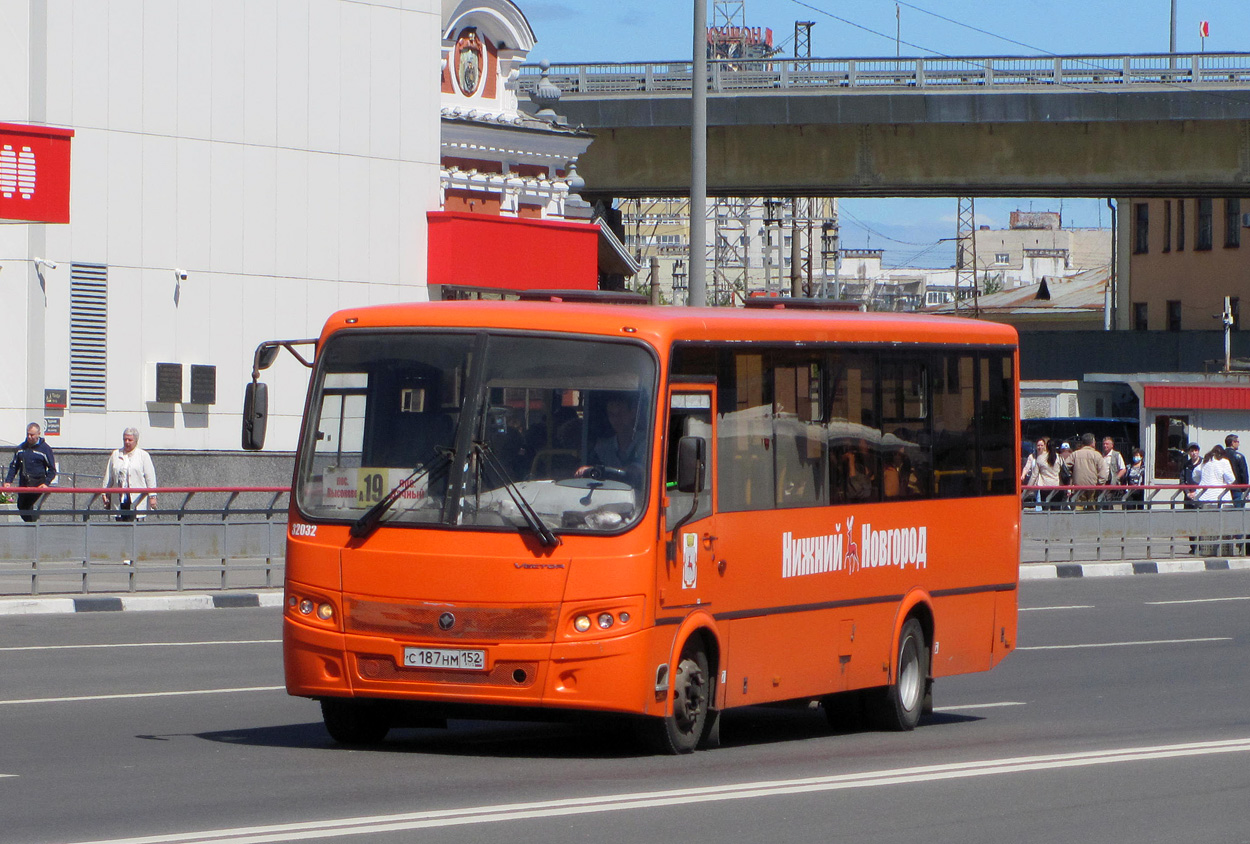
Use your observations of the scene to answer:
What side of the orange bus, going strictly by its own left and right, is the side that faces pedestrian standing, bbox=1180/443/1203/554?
back

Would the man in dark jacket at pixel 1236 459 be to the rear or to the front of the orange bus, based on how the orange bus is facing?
to the rear

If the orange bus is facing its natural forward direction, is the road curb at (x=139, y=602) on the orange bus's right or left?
on its right

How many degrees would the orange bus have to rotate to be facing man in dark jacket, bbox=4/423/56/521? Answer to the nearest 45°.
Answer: approximately 90° to its right

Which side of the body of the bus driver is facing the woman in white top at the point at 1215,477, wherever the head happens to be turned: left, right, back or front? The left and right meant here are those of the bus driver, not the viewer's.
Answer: back

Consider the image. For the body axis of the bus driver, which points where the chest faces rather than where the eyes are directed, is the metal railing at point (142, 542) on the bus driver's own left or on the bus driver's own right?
on the bus driver's own right

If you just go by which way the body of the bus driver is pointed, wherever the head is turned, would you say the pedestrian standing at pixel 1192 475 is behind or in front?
behind

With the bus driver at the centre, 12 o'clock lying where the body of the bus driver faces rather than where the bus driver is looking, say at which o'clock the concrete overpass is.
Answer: The concrete overpass is roughly at 5 o'clock from the bus driver.

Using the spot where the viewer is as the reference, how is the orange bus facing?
facing the viewer and to the left of the viewer

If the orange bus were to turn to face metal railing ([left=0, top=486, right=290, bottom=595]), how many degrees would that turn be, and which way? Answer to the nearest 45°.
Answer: approximately 90° to its right

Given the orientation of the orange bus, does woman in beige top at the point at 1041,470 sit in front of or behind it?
behind

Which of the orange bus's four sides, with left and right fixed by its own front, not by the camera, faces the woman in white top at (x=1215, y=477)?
back
